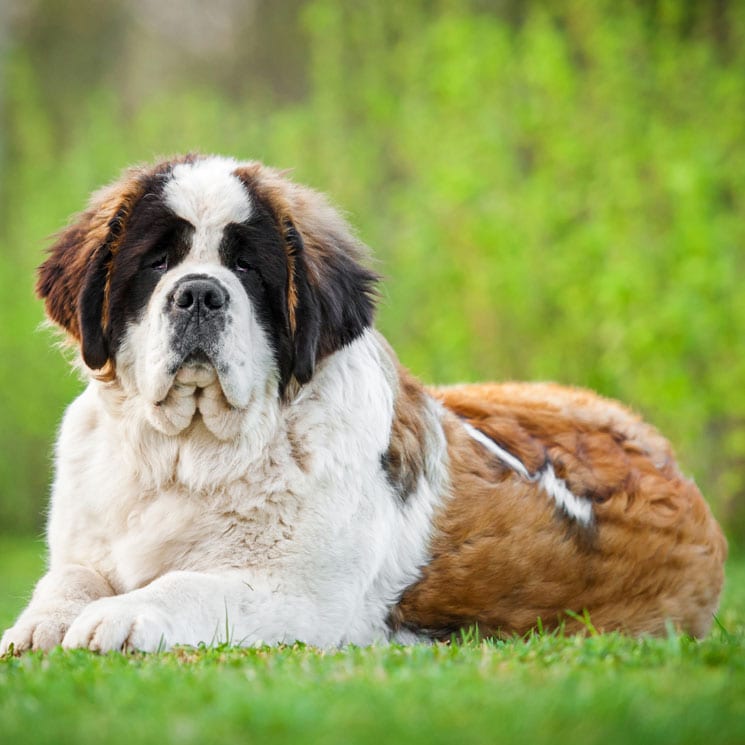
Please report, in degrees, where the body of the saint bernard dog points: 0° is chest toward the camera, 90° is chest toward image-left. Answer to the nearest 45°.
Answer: approximately 45°
